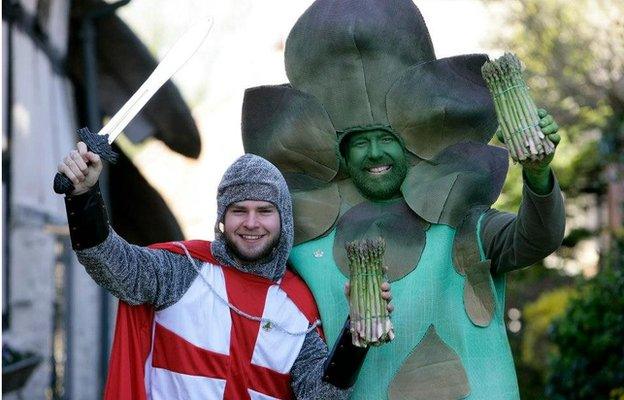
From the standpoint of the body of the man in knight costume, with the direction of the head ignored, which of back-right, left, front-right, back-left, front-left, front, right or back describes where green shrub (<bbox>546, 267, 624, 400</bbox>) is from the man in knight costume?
back-left

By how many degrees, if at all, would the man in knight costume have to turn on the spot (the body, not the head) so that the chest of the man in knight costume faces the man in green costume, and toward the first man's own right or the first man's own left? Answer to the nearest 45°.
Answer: approximately 90° to the first man's own left

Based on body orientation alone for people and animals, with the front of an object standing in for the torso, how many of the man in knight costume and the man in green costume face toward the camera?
2

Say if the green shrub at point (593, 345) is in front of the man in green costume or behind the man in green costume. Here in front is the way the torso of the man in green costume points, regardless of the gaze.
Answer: behind

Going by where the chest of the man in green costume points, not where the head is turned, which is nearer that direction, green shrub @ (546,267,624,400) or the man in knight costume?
the man in knight costume

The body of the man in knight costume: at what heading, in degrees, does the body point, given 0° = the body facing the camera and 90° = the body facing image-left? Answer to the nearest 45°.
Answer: approximately 0°

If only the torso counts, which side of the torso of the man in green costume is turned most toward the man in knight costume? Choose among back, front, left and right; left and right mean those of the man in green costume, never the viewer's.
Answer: right

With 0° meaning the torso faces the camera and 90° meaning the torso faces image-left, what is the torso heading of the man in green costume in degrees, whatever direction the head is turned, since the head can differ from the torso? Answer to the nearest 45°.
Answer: approximately 0°
